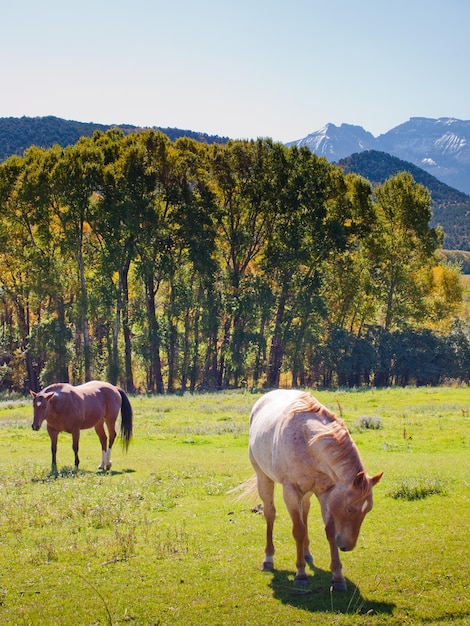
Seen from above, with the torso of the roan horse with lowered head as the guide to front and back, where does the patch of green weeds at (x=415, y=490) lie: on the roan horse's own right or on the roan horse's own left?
on the roan horse's own left

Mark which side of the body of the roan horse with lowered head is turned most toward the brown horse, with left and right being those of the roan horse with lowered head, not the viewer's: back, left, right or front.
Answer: back

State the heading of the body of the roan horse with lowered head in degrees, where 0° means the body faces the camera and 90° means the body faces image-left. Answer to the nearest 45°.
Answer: approximately 315°
